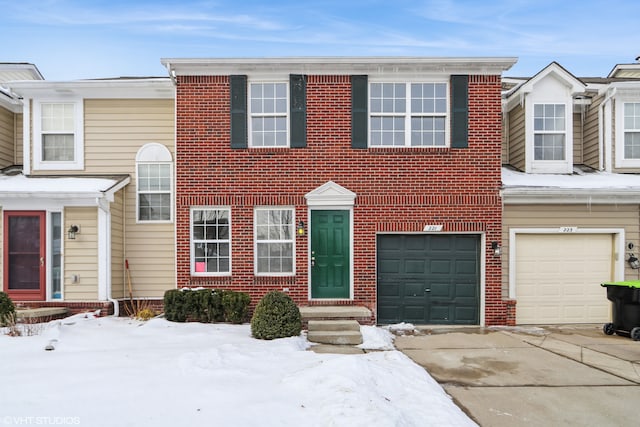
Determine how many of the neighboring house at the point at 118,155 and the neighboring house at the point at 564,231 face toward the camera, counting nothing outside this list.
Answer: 2

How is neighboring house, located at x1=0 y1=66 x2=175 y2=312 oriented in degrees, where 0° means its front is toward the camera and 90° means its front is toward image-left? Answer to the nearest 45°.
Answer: approximately 0°

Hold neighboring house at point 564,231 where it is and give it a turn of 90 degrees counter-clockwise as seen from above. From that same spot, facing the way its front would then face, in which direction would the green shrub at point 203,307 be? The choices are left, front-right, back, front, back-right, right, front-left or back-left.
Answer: back-right

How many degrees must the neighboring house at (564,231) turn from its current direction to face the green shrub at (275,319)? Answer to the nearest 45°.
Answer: approximately 45° to its right

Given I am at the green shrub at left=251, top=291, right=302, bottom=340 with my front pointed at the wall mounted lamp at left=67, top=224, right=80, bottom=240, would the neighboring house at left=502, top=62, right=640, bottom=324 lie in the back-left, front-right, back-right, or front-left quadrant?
back-right

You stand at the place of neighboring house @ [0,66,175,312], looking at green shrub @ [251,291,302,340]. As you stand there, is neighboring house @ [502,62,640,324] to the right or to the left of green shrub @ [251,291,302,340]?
left

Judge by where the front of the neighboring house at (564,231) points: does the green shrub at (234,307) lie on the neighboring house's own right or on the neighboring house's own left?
on the neighboring house's own right

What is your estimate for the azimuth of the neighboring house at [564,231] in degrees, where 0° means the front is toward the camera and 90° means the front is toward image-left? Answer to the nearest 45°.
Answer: approximately 0°

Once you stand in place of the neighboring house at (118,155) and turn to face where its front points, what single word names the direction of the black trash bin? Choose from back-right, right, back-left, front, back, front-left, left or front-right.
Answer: front-left
